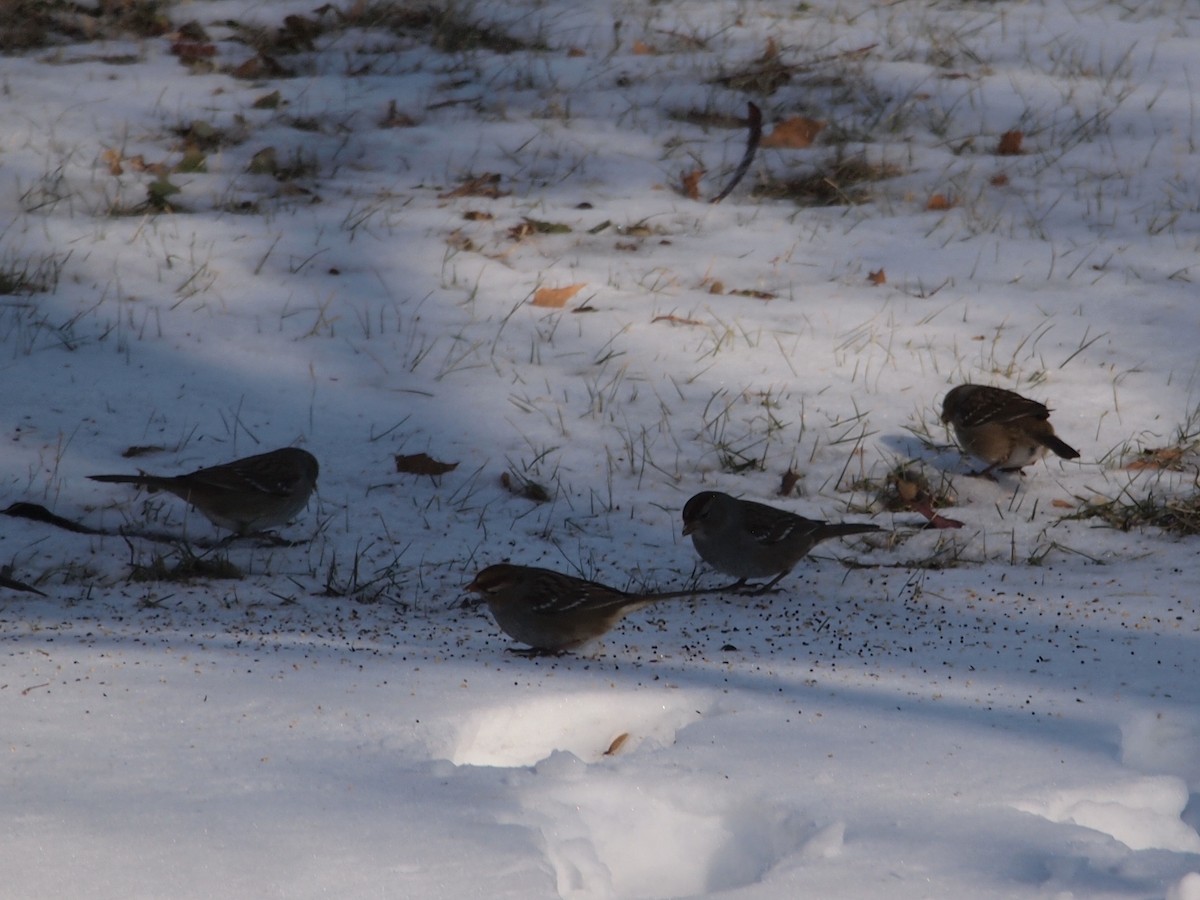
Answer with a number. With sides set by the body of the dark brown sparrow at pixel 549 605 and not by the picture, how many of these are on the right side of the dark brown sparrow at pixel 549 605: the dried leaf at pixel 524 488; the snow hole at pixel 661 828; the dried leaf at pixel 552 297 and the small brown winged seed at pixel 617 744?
2

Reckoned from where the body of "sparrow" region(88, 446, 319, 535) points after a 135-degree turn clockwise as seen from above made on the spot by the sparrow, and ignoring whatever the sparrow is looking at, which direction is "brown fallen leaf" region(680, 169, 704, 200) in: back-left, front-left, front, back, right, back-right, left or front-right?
back

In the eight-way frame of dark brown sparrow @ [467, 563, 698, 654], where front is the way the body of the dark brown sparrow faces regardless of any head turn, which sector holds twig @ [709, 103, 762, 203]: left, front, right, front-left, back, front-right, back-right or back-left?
right

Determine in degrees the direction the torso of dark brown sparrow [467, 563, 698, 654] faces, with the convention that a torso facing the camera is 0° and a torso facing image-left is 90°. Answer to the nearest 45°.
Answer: approximately 90°

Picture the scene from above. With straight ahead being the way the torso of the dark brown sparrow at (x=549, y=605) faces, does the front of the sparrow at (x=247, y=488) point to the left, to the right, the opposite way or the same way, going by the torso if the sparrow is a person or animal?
the opposite way

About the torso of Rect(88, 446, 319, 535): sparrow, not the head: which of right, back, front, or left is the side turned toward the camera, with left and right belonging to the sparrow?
right

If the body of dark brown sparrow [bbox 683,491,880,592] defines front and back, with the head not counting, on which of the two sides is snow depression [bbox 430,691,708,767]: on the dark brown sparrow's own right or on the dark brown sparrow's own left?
on the dark brown sparrow's own left

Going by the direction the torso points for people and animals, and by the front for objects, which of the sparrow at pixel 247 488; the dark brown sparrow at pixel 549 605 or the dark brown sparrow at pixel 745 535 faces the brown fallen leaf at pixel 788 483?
the sparrow

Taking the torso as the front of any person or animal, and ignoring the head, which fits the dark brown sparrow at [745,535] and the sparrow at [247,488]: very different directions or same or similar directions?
very different directions

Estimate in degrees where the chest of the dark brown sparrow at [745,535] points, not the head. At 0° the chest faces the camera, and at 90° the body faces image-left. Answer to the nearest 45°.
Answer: approximately 90°

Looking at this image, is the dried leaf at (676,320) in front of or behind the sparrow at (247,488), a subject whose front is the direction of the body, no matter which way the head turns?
in front

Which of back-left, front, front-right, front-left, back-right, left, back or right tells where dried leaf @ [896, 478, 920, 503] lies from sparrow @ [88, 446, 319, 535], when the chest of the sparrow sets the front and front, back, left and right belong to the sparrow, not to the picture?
front

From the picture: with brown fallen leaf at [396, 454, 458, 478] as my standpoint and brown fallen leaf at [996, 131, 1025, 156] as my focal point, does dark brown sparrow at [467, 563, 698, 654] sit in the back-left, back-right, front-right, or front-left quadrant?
back-right

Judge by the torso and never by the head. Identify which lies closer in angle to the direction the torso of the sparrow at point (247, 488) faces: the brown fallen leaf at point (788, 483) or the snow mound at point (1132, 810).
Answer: the brown fallen leaf
